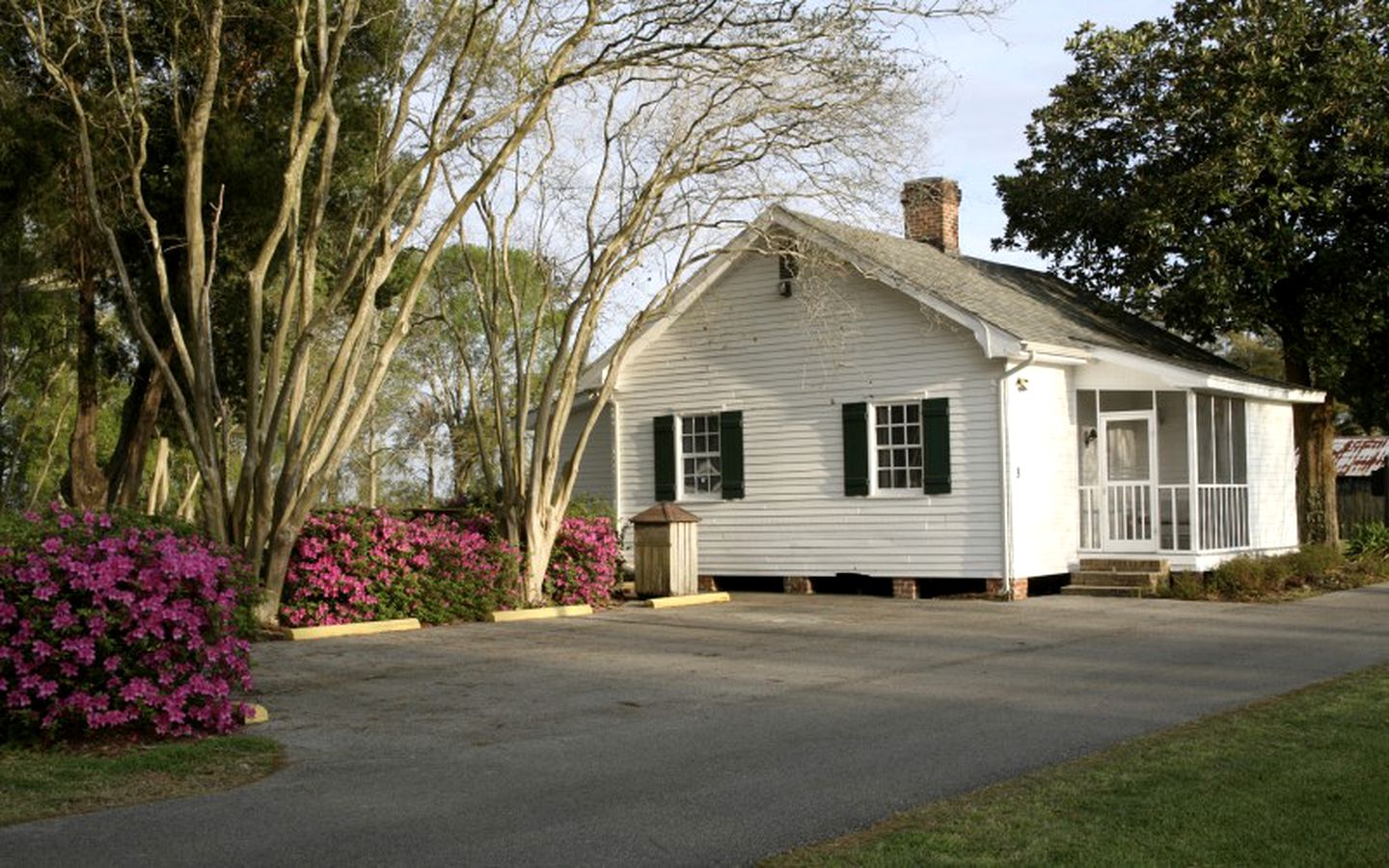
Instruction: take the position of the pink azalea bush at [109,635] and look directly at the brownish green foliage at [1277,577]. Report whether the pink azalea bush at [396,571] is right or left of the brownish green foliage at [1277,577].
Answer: left

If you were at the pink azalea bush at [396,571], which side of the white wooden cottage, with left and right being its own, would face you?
right

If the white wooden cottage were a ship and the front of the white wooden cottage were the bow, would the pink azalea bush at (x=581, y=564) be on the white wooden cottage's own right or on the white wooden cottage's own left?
on the white wooden cottage's own right

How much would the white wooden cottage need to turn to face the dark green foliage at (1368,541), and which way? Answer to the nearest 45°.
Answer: approximately 90° to its left

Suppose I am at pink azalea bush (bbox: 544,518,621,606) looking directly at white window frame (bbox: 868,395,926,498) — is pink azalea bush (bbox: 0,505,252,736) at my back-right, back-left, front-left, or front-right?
back-right

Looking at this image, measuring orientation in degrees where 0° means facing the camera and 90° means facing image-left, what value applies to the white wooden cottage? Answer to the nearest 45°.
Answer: approximately 315°
